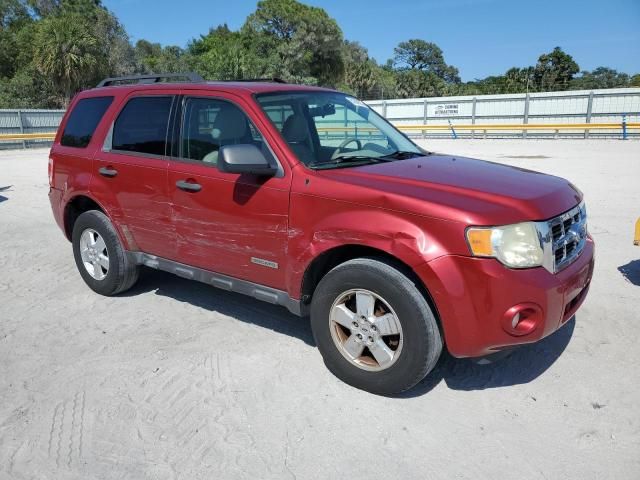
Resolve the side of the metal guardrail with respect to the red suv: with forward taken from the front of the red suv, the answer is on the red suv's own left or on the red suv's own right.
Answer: on the red suv's own left

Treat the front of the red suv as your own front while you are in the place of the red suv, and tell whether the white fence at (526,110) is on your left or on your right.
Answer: on your left

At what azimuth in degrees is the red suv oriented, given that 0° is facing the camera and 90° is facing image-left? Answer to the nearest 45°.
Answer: approximately 315°

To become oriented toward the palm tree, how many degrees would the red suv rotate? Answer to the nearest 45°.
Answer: approximately 180°
